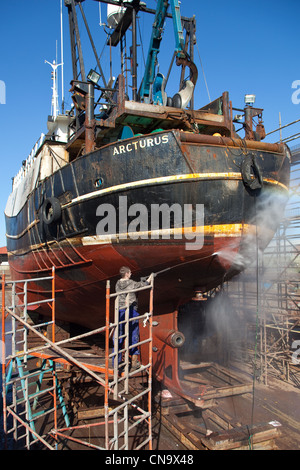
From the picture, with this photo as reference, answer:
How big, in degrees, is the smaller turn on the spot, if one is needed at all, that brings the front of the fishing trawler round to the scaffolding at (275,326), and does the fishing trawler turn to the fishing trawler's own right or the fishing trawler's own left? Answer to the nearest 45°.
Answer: approximately 90° to the fishing trawler's own right

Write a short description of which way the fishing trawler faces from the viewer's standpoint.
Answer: facing away from the viewer and to the left of the viewer
